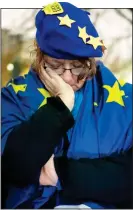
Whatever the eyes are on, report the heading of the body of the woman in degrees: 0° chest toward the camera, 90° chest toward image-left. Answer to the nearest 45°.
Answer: approximately 0°
